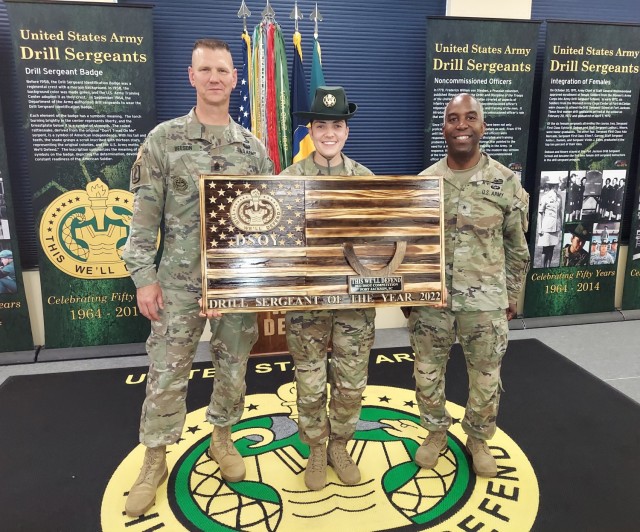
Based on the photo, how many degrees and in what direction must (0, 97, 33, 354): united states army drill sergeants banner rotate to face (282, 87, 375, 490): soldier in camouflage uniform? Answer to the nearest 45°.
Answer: approximately 45° to its left

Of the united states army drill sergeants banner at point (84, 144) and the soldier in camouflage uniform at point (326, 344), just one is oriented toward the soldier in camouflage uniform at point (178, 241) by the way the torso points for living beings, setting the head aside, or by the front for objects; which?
the united states army drill sergeants banner

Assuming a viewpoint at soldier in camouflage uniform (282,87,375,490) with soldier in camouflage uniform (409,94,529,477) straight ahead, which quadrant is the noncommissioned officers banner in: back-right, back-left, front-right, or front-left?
front-left

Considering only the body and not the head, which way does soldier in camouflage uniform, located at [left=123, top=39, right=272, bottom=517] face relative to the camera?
toward the camera

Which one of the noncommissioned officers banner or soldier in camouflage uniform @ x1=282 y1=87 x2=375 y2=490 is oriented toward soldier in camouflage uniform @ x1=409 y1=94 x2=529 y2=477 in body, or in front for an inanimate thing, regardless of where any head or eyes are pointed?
the noncommissioned officers banner

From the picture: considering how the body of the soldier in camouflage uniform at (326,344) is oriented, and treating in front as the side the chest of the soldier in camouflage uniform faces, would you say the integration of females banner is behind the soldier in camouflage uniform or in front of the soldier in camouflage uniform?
behind

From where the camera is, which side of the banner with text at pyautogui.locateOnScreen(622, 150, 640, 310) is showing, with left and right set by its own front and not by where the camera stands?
front

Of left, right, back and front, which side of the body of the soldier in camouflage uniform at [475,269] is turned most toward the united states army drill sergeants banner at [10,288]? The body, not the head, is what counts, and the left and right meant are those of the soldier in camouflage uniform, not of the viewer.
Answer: right

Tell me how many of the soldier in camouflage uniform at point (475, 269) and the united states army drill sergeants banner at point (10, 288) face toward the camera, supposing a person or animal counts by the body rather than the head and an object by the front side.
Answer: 2

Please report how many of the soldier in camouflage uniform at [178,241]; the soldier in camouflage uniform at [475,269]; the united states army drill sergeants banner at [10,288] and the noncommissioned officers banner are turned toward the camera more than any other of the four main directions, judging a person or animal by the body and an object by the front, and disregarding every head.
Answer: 4

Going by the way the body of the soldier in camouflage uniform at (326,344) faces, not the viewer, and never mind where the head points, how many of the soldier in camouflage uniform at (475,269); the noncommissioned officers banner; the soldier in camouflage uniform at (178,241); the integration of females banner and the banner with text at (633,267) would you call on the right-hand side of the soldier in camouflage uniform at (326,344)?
1

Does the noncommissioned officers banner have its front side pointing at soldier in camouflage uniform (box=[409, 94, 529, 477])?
yes

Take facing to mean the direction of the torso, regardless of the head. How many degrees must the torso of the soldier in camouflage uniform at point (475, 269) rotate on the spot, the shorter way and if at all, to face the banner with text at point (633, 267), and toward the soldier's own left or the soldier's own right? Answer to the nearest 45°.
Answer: approximately 135° to the soldier's own left

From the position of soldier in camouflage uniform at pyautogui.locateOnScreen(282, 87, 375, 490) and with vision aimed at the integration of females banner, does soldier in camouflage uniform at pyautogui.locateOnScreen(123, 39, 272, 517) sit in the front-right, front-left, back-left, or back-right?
back-left
